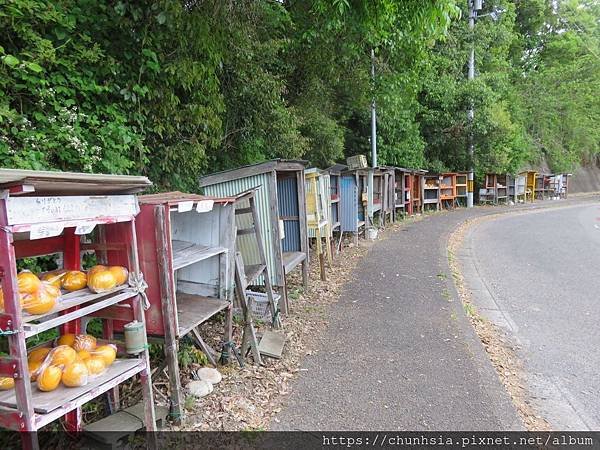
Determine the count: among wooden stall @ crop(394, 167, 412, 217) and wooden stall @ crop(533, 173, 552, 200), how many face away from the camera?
0

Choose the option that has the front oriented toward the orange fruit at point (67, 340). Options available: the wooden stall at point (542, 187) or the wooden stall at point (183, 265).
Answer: the wooden stall at point (542, 187)

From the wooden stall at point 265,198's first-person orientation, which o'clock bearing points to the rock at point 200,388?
The rock is roughly at 2 o'clock from the wooden stall.

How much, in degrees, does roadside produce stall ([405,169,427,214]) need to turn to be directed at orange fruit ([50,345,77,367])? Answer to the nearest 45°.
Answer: approximately 45° to its right

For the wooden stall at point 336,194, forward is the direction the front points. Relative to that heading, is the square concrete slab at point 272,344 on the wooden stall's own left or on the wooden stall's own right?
on the wooden stall's own right

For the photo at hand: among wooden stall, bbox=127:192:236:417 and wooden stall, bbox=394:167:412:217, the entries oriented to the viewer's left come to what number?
0

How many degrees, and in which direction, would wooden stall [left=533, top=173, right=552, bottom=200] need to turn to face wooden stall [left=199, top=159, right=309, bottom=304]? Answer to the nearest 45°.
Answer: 0° — it already faces it

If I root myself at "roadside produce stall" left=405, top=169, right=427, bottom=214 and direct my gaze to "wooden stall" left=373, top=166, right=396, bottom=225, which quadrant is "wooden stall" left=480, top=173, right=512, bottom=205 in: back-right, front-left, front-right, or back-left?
back-left

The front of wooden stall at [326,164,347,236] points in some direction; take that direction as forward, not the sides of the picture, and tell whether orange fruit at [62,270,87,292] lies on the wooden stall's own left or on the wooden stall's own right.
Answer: on the wooden stall's own right

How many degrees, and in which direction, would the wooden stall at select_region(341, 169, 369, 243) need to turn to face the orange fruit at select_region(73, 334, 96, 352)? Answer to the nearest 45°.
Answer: approximately 45° to its right

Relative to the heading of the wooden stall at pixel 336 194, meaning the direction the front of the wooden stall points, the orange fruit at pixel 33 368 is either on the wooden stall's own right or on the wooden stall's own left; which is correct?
on the wooden stall's own right

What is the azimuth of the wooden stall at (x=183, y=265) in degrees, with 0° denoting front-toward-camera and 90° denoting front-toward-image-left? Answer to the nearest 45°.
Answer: approximately 315°
